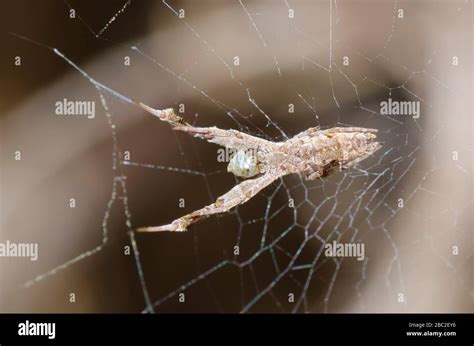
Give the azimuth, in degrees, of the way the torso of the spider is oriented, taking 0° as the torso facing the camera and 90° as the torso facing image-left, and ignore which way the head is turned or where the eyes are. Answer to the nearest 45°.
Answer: approximately 90°
